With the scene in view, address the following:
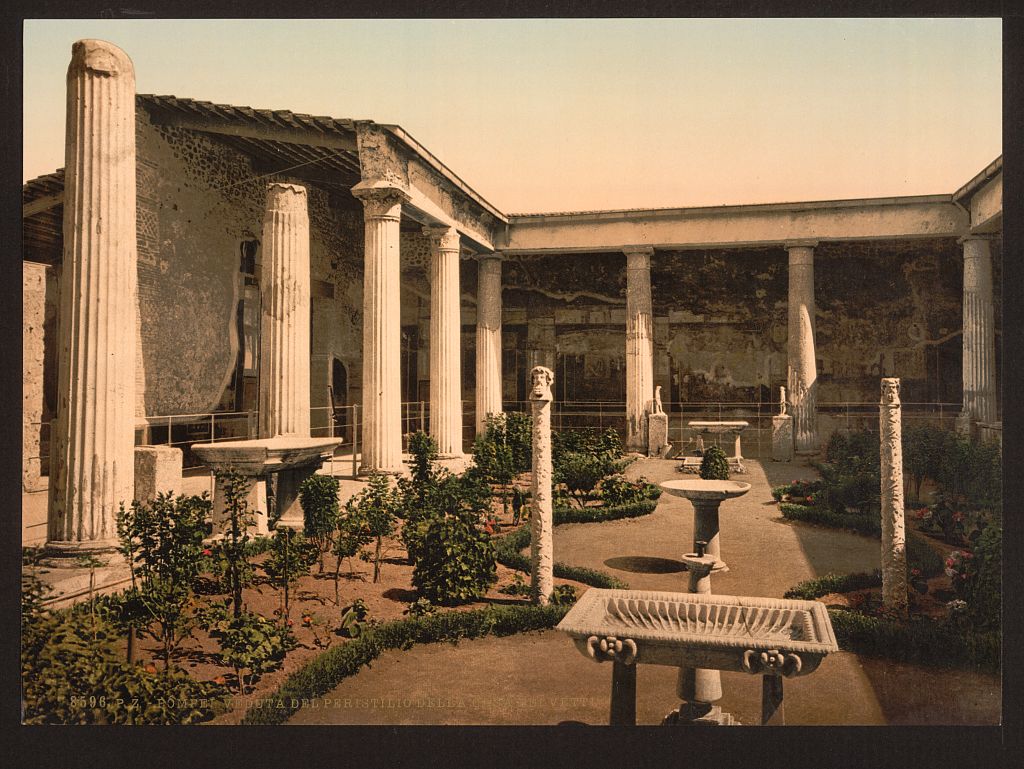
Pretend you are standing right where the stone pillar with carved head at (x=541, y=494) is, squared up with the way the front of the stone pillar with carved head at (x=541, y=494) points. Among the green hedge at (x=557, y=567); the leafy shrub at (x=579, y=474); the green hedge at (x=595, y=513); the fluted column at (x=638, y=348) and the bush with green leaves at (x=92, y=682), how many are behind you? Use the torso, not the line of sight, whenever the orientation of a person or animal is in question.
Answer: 4

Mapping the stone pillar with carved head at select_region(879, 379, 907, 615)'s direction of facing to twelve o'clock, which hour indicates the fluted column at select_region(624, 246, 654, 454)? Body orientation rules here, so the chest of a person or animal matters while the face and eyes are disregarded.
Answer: The fluted column is roughly at 5 o'clock from the stone pillar with carved head.

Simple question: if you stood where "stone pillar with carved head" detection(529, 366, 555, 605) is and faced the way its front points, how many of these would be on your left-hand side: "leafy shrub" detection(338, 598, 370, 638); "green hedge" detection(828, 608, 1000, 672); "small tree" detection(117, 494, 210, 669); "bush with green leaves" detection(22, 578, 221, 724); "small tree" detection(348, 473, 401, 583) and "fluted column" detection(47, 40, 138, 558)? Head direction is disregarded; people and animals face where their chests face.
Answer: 1

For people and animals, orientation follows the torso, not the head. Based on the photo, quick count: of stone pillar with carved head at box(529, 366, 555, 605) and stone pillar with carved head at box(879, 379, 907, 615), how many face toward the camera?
2

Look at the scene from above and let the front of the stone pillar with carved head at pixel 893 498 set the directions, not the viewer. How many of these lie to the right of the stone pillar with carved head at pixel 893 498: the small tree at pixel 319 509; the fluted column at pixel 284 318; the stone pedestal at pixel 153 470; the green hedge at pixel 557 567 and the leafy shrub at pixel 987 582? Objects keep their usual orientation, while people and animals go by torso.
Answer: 4

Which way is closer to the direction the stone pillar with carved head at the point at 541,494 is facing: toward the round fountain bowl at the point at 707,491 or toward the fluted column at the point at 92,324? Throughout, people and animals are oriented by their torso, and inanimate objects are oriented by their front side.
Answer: the fluted column

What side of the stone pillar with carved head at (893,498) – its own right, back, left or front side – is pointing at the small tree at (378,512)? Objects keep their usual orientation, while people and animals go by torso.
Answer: right

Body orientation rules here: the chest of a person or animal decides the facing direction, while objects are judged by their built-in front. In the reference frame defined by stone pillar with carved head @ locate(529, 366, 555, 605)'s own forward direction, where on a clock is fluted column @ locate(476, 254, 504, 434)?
The fluted column is roughly at 6 o'clock from the stone pillar with carved head.

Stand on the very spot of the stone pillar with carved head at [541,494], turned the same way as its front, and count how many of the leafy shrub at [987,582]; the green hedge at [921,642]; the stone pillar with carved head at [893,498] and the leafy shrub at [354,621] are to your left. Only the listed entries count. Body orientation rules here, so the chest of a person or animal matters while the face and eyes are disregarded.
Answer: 3

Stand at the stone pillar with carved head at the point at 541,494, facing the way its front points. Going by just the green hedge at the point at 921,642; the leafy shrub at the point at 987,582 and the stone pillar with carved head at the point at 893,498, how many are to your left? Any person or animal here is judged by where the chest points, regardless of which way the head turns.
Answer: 3

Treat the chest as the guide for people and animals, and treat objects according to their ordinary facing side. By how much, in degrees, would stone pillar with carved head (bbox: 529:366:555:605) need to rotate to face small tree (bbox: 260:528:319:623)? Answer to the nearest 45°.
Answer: approximately 90° to its right

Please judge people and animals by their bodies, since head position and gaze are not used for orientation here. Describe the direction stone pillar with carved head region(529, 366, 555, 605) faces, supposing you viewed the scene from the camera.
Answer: facing the viewer

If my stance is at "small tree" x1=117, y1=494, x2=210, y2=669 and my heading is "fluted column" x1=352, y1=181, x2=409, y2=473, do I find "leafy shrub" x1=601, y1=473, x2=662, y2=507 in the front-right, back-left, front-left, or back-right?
front-right

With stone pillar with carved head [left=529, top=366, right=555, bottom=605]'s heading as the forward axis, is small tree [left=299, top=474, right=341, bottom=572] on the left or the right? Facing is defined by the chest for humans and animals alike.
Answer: on its right

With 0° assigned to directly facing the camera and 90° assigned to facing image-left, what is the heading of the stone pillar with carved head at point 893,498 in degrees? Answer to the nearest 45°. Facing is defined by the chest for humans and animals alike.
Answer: approximately 0°

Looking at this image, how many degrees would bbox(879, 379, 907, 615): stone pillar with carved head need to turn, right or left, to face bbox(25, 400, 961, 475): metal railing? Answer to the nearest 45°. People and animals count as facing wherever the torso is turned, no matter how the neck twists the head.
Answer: approximately 135° to its right

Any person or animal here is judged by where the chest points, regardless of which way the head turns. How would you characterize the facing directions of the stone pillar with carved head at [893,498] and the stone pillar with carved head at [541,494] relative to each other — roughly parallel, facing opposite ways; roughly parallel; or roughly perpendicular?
roughly parallel
